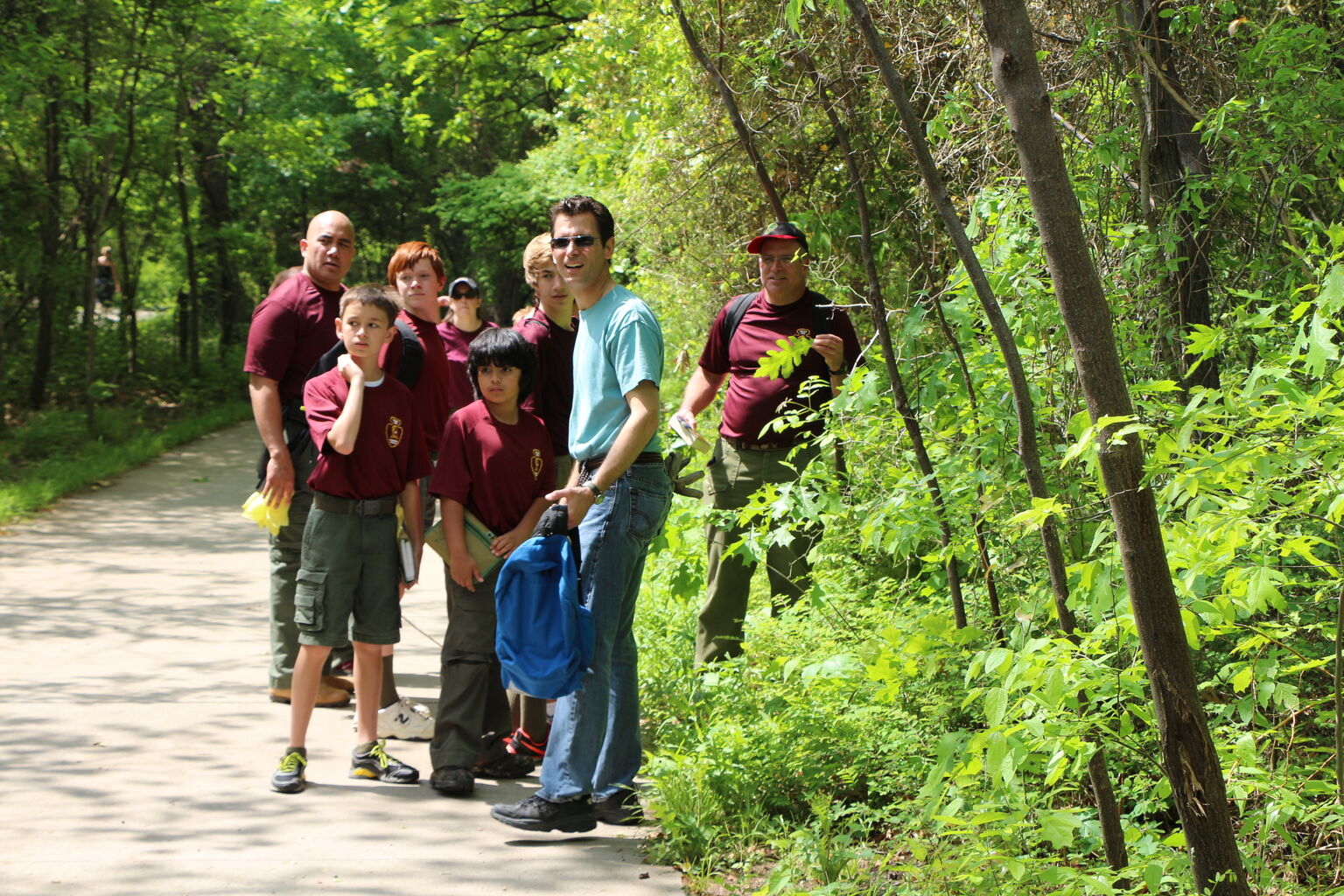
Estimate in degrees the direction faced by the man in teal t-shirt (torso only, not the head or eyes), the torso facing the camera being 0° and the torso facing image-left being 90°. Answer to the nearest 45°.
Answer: approximately 90°

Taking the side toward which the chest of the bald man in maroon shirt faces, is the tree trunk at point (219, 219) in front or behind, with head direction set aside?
behind

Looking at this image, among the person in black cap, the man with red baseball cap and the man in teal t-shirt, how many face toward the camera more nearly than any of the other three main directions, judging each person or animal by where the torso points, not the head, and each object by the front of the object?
2

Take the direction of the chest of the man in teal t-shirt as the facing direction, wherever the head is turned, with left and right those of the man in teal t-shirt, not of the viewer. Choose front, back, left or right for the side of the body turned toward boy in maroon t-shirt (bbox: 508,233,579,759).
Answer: right

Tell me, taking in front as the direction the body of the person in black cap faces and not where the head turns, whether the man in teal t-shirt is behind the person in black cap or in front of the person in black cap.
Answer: in front

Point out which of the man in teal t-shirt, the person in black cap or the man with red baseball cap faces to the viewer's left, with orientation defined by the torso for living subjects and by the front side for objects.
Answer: the man in teal t-shirt

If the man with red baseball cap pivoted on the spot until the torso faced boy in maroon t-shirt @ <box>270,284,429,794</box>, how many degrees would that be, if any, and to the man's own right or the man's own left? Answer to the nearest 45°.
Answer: approximately 45° to the man's own right

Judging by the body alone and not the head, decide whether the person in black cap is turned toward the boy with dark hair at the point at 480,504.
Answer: yes

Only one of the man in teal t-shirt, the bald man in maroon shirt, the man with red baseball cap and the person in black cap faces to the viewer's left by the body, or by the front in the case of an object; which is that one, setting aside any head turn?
the man in teal t-shirt

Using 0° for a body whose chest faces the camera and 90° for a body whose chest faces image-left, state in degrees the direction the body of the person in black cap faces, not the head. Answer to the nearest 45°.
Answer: approximately 0°

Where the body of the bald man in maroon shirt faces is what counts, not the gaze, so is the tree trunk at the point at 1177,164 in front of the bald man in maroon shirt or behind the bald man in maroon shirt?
in front
